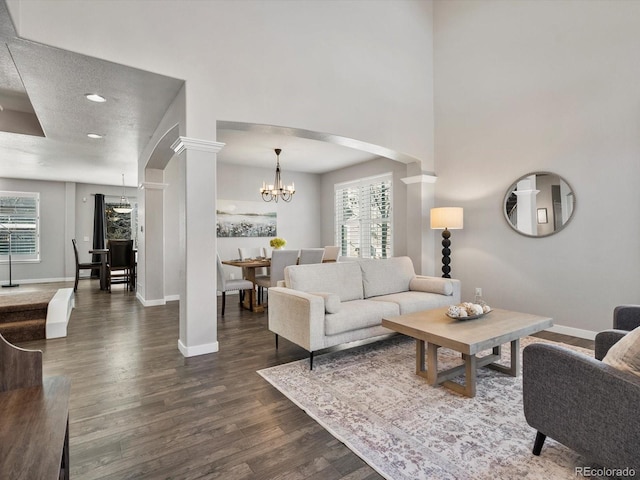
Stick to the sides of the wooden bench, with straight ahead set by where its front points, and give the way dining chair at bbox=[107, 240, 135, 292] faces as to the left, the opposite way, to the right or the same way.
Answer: to the left

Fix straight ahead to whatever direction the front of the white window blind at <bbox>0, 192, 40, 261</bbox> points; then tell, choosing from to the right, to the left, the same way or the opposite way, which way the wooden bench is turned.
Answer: to the left

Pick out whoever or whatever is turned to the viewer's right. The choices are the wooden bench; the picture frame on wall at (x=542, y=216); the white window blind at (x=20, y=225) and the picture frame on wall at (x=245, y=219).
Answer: the wooden bench

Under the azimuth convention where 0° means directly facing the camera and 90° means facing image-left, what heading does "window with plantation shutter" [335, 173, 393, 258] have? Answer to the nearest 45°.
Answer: approximately 45°

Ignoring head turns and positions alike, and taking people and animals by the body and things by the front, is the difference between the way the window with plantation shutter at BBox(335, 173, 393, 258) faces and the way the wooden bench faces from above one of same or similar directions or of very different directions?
very different directions

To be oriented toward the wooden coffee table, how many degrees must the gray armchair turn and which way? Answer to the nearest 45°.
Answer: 0° — it already faces it

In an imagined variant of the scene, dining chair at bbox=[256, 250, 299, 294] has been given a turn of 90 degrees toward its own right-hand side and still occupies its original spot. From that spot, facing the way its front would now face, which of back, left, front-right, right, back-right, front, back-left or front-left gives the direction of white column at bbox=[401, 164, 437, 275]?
front-right

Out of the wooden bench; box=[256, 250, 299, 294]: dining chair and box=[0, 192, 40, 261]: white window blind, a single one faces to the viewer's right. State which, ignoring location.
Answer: the wooden bench

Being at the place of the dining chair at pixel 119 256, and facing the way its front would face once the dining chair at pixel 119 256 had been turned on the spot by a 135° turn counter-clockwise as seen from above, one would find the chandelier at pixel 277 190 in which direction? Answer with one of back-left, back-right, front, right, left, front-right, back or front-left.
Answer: left

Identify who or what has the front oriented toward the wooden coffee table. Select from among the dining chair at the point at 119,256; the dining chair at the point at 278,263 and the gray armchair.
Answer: the gray armchair

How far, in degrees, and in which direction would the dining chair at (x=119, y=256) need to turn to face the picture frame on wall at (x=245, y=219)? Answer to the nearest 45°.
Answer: approximately 135° to its right

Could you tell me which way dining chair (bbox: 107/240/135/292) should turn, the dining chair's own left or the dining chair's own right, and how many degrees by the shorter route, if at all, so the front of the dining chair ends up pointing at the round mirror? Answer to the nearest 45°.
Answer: approximately 135° to the dining chair's own right

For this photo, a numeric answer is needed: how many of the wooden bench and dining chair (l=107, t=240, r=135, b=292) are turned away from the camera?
1

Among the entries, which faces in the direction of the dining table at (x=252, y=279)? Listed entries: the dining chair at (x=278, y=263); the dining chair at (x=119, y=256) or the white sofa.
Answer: the dining chair at (x=278, y=263)
